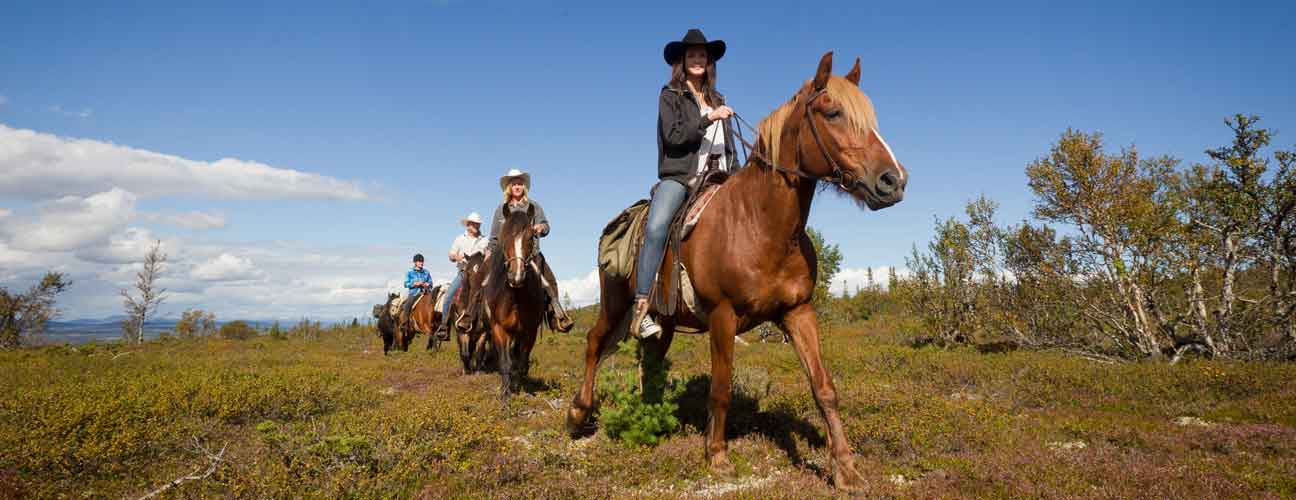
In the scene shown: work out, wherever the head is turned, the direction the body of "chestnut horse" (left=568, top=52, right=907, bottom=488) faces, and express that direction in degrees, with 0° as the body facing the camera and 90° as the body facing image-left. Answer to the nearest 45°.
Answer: approximately 315°

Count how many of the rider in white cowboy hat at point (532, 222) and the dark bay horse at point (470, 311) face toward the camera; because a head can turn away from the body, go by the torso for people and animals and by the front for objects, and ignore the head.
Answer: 2

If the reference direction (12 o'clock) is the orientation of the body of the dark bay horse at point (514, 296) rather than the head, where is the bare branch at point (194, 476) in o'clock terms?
The bare branch is roughly at 1 o'clock from the dark bay horse.

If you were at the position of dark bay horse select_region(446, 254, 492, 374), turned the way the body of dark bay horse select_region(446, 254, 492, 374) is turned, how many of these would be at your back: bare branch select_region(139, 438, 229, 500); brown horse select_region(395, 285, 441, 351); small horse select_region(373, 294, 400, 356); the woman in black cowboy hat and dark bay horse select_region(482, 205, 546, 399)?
2

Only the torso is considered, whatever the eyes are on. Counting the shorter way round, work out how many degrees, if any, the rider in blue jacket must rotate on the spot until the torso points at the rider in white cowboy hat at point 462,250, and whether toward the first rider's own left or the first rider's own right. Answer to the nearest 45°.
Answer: approximately 45° to the first rider's own right

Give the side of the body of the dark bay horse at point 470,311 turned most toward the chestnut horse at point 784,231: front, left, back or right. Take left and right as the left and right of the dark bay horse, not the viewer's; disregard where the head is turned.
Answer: front

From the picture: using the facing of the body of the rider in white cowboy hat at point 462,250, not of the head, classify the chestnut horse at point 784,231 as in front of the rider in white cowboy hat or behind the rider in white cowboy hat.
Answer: in front

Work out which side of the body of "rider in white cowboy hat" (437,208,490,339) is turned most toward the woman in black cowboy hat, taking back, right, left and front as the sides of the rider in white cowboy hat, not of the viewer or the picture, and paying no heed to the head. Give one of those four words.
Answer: front

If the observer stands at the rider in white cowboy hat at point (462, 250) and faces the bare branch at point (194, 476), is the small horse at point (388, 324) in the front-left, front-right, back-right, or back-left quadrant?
back-right

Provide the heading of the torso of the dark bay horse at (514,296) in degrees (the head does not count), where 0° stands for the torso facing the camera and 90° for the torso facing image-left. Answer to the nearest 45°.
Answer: approximately 0°

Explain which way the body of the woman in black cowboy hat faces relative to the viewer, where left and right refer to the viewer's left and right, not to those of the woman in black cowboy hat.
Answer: facing the viewer and to the right of the viewer

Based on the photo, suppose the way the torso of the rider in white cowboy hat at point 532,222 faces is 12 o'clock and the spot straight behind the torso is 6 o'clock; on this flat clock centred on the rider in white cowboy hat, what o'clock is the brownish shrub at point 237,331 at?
The brownish shrub is roughly at 5 o'clock from the rider in white cowboy hat.

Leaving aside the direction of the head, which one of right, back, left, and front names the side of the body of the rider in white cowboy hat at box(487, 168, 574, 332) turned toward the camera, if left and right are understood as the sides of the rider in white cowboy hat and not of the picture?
front

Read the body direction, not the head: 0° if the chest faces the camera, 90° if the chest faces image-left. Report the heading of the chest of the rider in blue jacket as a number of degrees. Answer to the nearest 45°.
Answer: approximately 315°
